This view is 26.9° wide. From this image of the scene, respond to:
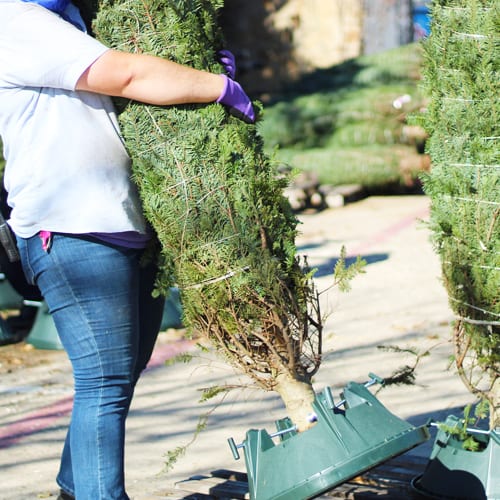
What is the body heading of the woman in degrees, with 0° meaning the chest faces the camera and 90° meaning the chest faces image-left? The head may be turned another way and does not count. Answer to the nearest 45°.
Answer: approximately 270°

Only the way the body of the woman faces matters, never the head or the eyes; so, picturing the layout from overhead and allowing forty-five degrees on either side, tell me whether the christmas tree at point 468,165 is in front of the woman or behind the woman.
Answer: in front

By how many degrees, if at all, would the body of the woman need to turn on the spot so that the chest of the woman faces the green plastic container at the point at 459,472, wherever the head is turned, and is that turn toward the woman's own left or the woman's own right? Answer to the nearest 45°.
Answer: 0° — they already face it
